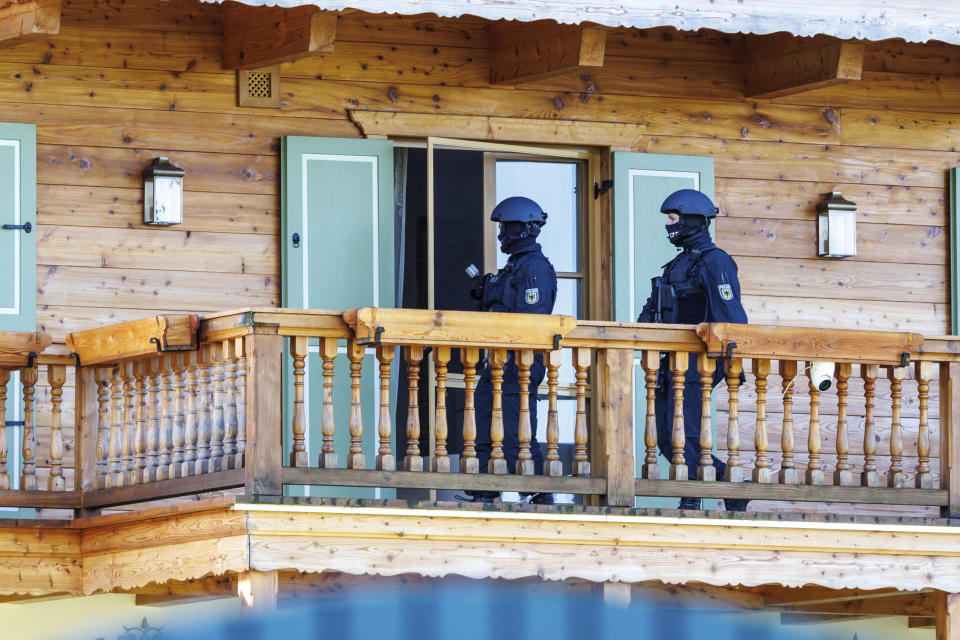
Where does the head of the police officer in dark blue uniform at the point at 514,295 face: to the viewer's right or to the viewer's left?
to the viewer's left

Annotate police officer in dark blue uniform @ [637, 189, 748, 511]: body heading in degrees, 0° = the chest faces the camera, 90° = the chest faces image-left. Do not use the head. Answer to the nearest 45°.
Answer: approximately 45°

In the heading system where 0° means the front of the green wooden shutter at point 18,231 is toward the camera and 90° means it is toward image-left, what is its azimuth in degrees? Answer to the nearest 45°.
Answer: approximately 0°

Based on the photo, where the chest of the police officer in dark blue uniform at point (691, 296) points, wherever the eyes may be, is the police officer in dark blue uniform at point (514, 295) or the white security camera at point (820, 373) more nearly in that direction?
the police officer in dark blue uniform

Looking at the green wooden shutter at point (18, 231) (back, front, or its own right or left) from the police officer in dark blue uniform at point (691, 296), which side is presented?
left

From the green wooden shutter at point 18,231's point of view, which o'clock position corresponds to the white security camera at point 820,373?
The white security camera is roughly at 10 o'clock from the green wooden shutter.
